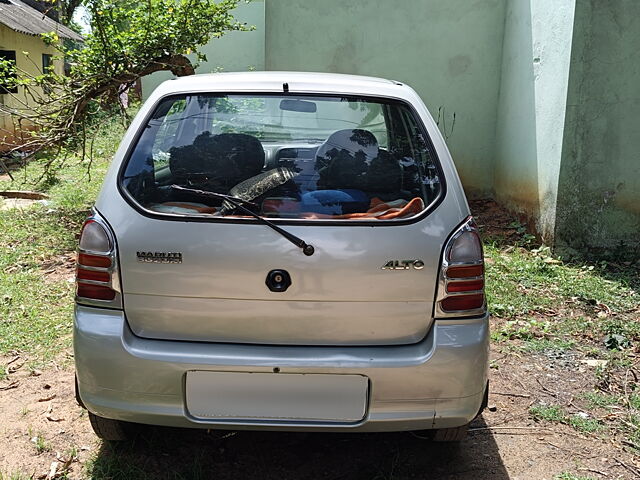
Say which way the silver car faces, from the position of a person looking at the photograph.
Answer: facing away from the viewer
